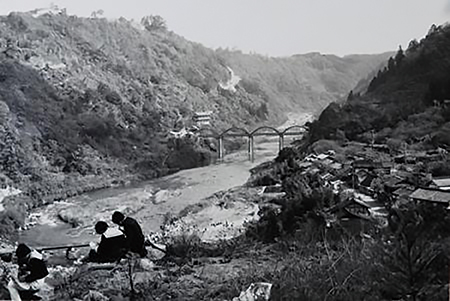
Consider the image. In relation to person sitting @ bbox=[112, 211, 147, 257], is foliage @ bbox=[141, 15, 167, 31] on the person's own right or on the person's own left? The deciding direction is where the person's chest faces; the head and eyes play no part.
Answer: on the person's own right

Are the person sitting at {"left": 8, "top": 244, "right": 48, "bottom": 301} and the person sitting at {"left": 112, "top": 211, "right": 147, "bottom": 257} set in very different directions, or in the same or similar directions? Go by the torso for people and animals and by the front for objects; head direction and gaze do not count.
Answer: same or similar directions

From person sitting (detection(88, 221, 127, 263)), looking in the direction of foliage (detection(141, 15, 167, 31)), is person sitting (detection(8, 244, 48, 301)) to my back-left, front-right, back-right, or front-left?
back-left

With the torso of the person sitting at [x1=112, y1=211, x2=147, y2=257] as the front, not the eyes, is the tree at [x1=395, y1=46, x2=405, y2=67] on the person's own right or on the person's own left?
on the person's own right
